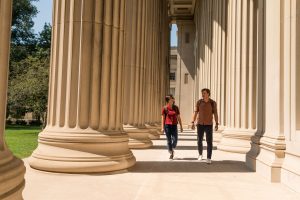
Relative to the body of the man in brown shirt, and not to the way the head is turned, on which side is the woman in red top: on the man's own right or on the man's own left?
on the man's own right

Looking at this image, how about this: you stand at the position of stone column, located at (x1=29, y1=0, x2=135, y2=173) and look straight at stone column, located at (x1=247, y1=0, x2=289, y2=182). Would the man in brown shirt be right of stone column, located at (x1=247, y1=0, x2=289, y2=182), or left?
left

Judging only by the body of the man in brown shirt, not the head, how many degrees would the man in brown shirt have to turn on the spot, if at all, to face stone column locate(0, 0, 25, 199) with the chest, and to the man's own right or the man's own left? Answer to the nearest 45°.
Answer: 0° — they already face it

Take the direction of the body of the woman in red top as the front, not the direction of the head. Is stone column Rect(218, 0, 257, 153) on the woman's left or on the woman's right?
on the woman's left

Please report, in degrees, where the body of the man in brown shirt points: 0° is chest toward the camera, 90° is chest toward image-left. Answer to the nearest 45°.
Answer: approximately 0°

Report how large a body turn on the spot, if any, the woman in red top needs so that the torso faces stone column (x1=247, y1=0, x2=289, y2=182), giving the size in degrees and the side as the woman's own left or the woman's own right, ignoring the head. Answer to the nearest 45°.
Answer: approximately 45° to the woman's own left

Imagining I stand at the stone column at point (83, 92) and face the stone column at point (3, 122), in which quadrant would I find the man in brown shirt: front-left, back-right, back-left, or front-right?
back-left
